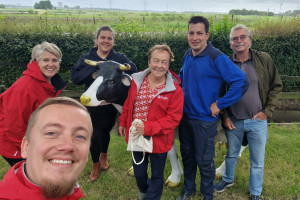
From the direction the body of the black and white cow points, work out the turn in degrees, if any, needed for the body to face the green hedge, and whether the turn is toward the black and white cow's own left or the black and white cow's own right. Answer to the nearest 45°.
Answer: approximately 135° to the black and white cow's own right

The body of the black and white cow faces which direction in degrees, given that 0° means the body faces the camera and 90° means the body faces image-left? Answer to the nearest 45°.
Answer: approximately 45°

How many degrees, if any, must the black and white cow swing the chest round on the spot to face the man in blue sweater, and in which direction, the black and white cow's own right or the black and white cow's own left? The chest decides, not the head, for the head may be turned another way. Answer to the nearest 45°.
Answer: approximately 135° to the black and white cow's own left

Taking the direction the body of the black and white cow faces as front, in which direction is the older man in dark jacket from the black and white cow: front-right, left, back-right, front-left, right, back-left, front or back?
back-left
